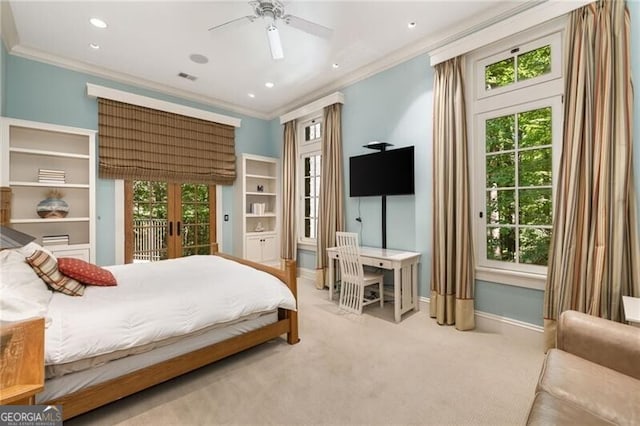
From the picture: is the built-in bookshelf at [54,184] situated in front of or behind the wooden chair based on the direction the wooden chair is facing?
behind

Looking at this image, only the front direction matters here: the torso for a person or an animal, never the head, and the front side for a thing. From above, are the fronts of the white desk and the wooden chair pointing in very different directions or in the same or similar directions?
very different directions

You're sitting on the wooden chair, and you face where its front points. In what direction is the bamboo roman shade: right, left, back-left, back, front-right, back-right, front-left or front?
back-left

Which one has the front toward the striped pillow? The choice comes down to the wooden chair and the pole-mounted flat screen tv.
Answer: the pole-mounted flat screen tv

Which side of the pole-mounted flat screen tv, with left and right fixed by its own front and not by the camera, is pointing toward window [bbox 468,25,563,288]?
left

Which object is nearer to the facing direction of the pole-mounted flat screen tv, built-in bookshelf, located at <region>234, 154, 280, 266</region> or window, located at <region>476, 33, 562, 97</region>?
the built-in bookshelf

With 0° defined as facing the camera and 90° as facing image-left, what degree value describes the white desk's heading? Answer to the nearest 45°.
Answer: approximately 45°

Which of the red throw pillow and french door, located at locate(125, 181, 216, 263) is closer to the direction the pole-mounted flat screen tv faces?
the red throw pillow

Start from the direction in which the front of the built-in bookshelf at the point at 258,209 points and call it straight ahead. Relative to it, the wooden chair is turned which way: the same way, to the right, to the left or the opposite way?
to the left

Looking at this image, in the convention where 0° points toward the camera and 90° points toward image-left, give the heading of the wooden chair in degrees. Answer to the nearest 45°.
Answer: approximately 225°
